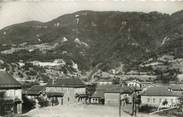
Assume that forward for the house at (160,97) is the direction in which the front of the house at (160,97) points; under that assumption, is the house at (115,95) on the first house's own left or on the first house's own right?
on the first house's own right

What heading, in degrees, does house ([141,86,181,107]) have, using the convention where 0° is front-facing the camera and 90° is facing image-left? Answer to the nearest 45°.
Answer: approximately 0°

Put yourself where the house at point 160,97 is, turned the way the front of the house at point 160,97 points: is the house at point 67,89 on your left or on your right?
on your right

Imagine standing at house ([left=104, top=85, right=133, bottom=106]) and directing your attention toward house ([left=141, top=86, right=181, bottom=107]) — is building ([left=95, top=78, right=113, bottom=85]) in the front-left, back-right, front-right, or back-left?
back-left

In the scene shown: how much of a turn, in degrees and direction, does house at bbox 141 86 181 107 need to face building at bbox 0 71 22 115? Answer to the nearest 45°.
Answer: approximately 45° to its right

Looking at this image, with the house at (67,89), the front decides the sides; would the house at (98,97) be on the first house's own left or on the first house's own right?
on the first house's own left

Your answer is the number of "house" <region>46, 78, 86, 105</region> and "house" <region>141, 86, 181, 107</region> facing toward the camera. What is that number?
2

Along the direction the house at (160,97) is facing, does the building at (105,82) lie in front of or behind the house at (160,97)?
behind

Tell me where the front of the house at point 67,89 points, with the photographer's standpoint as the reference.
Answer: facing the viewer
